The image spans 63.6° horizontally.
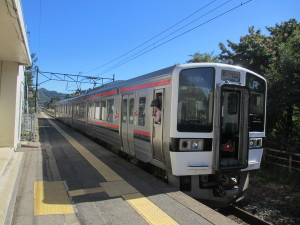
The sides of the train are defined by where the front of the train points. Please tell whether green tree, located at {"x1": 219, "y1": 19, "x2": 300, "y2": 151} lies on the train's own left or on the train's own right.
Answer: on the train's own left
